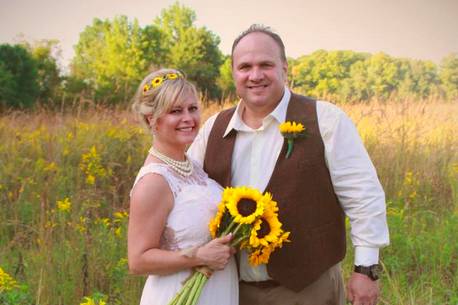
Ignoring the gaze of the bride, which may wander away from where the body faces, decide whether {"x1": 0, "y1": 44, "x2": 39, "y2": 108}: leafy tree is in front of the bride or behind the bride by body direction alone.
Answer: behind

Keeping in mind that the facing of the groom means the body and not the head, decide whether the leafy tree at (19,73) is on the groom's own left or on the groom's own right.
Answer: on the groom's own right

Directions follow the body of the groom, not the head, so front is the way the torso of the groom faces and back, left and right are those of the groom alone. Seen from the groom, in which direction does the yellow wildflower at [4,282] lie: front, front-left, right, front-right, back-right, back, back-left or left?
front-right

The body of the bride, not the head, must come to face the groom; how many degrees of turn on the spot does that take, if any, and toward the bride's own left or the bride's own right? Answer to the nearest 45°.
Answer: approximately 45° to the bride's own left

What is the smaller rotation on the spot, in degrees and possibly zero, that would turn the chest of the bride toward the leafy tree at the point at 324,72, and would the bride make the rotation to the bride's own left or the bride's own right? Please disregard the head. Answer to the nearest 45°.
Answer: approximately 135° to the bride's own left

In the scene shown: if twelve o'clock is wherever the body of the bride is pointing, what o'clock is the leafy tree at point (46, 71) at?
The leafy tree is roughly at 7 o'clock from the bride.

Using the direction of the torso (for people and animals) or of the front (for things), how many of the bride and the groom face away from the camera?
0

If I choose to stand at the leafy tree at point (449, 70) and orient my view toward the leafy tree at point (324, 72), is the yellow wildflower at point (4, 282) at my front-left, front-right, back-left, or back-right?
front-left

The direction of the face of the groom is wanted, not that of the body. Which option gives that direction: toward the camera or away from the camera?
toward the camera

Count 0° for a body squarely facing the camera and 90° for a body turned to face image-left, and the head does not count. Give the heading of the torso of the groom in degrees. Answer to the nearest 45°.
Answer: approximately 45°

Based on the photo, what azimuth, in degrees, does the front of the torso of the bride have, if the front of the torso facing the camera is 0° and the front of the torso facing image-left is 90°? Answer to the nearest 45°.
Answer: approximately 315°

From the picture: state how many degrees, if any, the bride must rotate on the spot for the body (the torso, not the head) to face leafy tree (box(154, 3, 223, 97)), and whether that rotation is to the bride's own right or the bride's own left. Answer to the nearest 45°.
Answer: approximately 135° to the bride's own left
